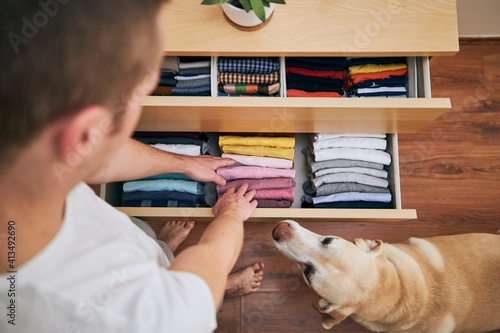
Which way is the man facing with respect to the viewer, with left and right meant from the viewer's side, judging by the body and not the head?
facing away from the viewer and to the right of the viewer

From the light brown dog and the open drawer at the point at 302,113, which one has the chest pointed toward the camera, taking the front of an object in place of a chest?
the open drawer

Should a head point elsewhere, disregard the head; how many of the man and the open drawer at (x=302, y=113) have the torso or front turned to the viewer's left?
0

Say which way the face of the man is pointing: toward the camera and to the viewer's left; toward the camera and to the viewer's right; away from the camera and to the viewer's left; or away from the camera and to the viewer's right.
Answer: away from the camera and to the viewer's right

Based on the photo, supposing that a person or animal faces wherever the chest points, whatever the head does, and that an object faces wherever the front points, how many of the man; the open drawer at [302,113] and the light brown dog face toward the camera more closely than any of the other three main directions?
1

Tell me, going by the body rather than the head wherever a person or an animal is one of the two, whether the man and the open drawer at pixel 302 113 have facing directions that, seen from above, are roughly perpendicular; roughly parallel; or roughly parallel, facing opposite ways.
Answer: roughly parallel, facing opposite ways

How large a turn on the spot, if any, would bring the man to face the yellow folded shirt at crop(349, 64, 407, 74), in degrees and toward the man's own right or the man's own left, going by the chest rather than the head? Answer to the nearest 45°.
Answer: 0° — they already face it

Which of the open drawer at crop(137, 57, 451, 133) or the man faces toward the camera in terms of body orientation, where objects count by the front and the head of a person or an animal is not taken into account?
the open drawer

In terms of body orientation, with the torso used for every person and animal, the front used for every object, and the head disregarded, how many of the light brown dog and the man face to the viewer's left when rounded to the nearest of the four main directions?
1

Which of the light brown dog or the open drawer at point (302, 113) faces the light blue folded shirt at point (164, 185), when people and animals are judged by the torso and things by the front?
the light brown dog

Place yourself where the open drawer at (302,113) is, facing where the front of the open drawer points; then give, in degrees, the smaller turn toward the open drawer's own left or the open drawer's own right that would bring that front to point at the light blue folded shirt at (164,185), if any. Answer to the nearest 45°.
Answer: approximately 90° to the open drawer's own right

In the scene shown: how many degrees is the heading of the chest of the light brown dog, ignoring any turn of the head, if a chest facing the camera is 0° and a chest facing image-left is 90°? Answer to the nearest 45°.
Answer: approximately 90°

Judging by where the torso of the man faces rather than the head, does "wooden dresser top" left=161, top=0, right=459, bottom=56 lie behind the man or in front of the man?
in front

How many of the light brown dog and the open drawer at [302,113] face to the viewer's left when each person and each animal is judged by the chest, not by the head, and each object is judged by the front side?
1

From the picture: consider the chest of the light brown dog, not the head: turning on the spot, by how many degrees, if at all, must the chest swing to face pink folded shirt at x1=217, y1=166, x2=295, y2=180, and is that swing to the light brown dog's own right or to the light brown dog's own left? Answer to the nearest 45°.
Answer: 0° — it already faces it

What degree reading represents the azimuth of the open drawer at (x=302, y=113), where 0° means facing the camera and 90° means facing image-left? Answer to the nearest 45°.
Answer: approximately 0°

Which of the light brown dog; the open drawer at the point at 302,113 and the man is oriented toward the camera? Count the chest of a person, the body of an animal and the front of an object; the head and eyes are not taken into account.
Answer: the open drawer
